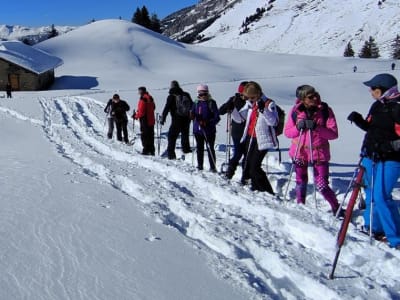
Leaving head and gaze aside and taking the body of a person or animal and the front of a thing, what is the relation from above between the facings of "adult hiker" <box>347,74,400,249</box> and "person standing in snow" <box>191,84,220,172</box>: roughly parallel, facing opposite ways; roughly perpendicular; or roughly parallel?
roughly perpendicular

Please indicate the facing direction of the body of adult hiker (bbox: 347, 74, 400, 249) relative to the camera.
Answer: to the viewer's left

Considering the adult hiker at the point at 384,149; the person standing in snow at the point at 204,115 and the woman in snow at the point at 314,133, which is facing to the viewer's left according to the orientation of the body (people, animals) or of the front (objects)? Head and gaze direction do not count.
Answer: the adult hiker

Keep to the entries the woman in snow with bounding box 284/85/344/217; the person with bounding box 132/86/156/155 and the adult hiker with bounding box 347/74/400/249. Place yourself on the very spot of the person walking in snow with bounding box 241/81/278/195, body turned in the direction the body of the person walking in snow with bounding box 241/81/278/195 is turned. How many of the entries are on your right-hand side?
1

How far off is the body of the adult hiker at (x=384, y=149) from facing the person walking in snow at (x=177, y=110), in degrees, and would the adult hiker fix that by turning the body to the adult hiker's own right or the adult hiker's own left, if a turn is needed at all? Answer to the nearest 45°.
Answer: approximately 45° to the adult hiker's own right

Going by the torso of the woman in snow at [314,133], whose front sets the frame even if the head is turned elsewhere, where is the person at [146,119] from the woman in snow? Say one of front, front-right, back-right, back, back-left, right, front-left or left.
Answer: back-right

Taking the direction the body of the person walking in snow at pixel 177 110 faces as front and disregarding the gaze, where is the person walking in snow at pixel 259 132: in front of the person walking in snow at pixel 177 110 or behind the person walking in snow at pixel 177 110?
behind

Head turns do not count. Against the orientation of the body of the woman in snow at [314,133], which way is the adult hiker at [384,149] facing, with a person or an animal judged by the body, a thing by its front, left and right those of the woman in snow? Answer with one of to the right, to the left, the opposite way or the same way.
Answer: to the right

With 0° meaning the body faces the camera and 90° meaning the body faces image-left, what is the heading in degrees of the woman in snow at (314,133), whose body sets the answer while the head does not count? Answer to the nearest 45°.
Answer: approximately 0°
